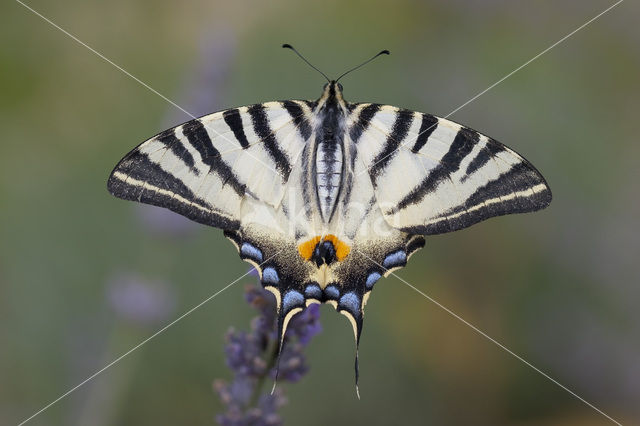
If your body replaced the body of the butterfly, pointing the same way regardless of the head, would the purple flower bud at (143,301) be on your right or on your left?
on your left

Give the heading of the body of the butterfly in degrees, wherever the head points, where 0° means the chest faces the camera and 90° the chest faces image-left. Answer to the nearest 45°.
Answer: approximately 180°
